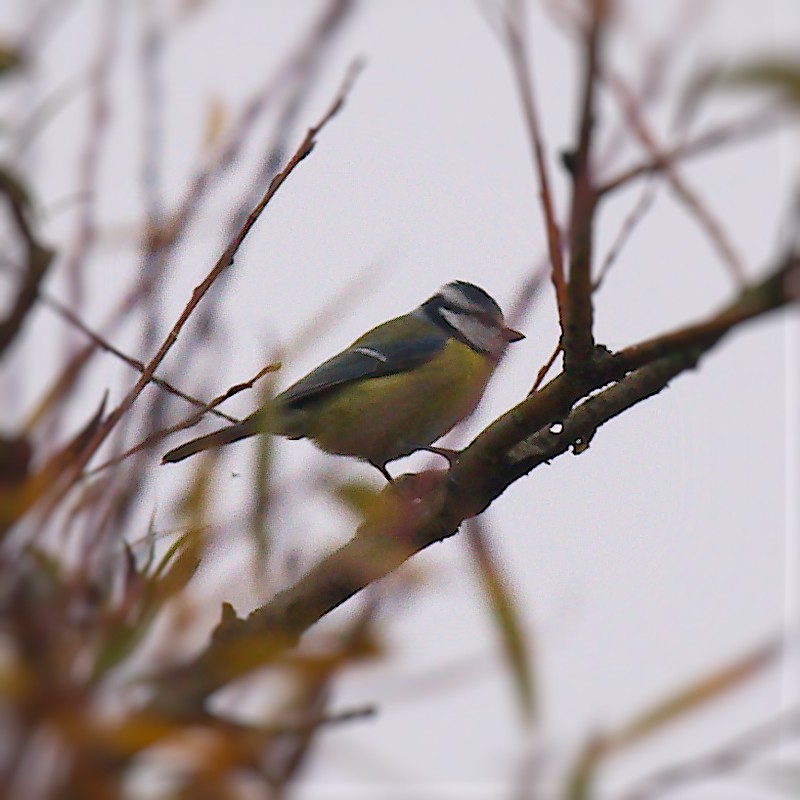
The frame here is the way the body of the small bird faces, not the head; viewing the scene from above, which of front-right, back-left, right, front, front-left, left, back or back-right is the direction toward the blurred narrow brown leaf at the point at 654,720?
right

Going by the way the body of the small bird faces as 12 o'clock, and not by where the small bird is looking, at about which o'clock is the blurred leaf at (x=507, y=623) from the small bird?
The blurred leaf is roughly at 3 o'clock from the small bird.

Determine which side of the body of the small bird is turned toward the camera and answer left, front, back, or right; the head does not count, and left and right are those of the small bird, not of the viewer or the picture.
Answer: right

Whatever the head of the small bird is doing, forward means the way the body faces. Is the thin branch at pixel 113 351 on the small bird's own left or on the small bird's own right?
on the small bird's own right

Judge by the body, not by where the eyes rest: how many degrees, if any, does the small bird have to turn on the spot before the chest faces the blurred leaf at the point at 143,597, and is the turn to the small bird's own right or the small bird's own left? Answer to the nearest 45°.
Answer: approximately 90° to the small bird's own right

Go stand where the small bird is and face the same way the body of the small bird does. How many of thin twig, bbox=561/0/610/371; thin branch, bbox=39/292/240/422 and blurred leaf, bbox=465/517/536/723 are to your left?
0
